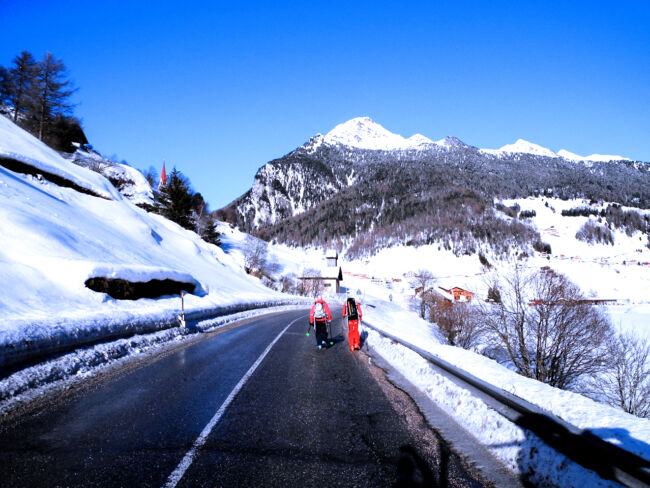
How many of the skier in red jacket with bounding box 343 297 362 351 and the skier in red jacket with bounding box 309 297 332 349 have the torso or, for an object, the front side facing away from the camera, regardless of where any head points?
2

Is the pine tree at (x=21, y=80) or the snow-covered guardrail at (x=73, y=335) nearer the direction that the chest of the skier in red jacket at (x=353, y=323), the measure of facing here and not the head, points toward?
the pine tree

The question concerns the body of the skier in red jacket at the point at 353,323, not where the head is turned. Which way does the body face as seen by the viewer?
away from the camera

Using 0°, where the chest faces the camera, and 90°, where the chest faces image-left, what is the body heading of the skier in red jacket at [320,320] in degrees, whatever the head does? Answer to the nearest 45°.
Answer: approximately 180°

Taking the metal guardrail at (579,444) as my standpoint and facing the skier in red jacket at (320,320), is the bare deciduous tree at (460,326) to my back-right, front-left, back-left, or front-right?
front-right

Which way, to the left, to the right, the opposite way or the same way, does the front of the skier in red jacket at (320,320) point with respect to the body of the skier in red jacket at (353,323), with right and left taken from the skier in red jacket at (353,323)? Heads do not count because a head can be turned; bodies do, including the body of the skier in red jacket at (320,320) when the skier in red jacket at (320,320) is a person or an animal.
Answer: the same way

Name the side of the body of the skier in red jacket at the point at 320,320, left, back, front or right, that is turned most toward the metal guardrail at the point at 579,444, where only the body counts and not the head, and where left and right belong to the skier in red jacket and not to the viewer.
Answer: back

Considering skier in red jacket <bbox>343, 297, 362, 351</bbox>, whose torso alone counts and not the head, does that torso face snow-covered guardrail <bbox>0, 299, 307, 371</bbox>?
no
